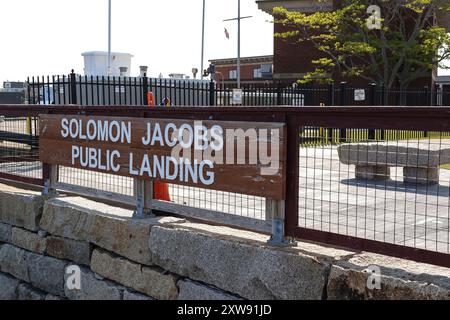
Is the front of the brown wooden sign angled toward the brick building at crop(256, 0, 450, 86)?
no

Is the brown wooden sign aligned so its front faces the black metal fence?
no

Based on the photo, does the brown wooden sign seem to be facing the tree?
no

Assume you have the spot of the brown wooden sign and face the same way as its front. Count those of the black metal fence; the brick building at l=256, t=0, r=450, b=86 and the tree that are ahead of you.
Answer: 0

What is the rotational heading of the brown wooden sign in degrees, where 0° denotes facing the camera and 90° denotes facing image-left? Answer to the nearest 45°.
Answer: approximately 45°
